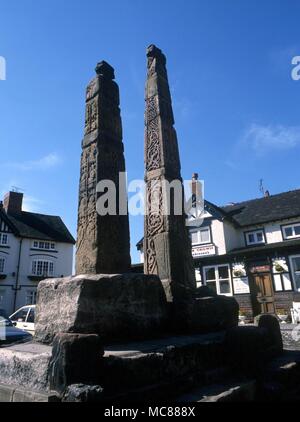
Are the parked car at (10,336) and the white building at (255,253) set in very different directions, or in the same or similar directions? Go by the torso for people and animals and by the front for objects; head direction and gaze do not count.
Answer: very different directions

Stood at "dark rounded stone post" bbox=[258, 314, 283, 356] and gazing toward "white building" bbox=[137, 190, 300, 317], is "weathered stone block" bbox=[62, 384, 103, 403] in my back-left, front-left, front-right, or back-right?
back-left

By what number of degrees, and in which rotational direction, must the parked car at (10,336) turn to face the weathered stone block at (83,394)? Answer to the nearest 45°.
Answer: approximately 90° to its right

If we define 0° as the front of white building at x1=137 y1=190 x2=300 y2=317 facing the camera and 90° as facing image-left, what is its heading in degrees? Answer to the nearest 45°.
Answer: approximately 45°

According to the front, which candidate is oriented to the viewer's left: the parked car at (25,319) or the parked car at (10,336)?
the parked car at (25,319)
